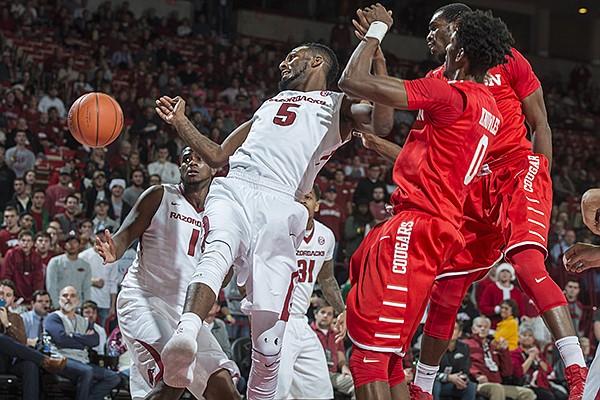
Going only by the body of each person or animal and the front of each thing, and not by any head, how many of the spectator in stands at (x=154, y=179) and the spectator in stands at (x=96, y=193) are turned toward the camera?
2

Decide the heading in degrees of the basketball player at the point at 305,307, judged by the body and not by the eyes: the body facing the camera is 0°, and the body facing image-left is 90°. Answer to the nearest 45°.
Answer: approximately 45°

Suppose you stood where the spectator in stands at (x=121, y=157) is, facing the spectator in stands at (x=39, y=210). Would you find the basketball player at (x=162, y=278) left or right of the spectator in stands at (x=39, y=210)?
left

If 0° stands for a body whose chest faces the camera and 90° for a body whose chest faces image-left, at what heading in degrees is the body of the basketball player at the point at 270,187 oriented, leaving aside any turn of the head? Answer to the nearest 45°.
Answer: approximately 45°

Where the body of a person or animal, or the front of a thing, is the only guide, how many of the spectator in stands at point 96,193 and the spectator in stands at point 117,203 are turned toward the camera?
2

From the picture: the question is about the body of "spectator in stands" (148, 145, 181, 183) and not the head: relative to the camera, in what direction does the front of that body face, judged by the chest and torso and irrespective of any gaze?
toward the camera

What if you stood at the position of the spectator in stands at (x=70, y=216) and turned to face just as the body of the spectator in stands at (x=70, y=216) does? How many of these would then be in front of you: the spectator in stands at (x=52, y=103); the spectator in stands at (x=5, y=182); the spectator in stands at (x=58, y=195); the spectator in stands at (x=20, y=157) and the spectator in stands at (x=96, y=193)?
0

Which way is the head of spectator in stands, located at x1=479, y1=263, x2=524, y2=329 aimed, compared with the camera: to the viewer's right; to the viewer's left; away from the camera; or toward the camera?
toward the camera

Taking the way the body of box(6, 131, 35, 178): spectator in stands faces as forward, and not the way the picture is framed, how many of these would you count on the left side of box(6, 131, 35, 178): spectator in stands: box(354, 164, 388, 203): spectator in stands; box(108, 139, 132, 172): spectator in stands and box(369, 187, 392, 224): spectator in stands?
3

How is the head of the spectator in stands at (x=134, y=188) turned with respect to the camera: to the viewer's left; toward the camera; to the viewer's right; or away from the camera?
toward the camera

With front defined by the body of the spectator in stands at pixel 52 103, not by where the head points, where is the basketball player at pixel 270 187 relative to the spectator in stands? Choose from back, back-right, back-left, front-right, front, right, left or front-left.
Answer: front

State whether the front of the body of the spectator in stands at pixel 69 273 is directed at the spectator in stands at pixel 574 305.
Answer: no

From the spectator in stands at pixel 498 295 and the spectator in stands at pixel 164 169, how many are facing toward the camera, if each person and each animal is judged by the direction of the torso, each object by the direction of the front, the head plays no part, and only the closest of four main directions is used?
2

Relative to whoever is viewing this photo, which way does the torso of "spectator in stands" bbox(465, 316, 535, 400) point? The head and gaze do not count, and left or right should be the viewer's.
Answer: facing the viewer and to the right of the viewer

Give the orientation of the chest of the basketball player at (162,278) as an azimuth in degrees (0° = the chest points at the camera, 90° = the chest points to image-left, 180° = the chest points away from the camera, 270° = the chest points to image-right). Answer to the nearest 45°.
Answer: approximately 315°

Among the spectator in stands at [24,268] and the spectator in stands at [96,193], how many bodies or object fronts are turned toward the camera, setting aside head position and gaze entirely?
2

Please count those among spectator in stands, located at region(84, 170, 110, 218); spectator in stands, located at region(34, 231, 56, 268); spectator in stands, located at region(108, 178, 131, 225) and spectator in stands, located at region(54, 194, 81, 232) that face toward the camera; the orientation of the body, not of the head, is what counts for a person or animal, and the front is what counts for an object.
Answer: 4

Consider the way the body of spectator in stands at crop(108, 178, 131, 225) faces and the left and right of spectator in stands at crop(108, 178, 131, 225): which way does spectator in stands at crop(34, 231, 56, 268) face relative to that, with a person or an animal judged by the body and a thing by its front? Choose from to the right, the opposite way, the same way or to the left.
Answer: the same way

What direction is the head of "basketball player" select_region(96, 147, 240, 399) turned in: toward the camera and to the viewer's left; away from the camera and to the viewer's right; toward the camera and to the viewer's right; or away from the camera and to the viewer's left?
toward the camera and to the viewer's left

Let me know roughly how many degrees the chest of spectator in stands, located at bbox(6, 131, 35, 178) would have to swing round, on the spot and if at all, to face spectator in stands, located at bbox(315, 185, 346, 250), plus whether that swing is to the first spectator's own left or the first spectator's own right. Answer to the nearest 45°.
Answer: approximately 90° to the first spectator's own left

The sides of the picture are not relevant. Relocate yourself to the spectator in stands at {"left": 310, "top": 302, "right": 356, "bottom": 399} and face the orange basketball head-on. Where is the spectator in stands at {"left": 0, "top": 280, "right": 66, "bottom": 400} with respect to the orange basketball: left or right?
right
